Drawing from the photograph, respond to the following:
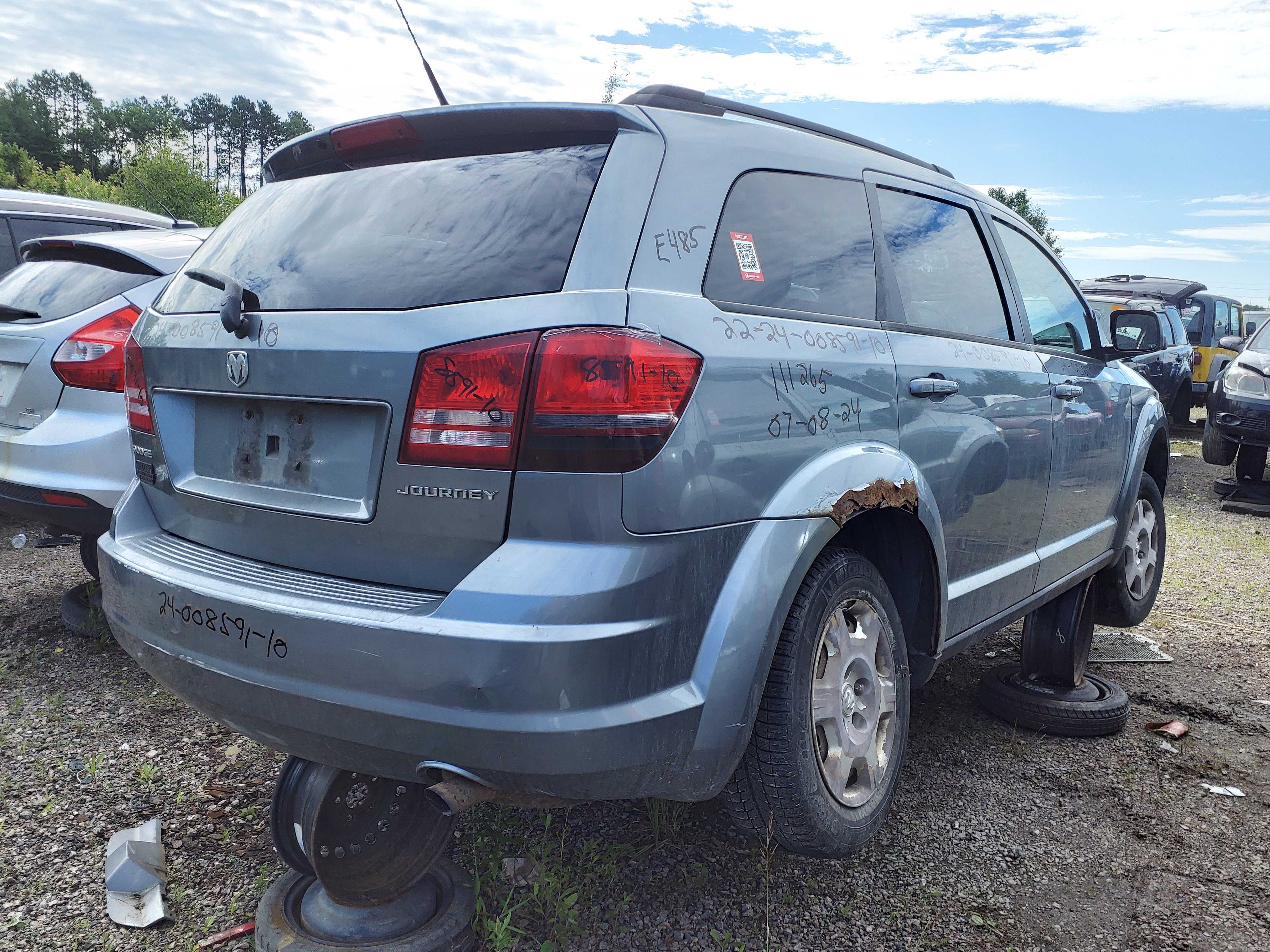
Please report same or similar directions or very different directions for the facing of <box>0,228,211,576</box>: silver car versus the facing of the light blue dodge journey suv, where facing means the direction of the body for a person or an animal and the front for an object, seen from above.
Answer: same or similar directions

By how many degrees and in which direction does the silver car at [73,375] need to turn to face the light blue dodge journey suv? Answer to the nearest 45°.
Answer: approximately 135° to its right

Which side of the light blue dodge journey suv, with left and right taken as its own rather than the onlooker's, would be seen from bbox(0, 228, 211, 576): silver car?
left

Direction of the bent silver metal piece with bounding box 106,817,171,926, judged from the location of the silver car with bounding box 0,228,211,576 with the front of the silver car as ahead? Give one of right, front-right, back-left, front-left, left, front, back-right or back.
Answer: back-right

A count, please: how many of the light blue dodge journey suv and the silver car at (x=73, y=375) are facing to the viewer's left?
0

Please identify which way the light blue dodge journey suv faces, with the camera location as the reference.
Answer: facing away from the viewer and to the right of the viewer

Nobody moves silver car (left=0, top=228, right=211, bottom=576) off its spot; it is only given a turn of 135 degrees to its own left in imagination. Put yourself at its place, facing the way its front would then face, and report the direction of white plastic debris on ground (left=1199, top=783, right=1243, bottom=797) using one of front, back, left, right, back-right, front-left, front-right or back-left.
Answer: back-left

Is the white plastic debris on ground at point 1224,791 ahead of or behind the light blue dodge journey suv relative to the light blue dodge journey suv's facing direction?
ahead

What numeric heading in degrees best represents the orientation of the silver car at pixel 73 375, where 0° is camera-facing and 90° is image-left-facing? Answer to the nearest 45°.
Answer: approximately 225°

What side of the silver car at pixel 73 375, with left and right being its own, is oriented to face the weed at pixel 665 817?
right
